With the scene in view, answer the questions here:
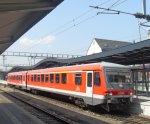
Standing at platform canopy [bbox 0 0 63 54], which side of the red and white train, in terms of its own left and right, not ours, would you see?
right

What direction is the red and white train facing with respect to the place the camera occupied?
facing the viewer and to the right of the viewer
